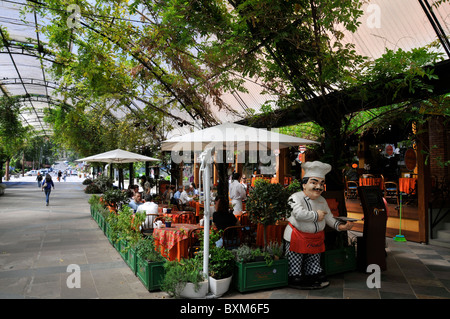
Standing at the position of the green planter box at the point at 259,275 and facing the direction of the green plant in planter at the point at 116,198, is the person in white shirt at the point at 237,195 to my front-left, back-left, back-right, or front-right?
front-right

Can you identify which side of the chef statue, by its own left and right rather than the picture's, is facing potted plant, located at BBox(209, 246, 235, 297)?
right

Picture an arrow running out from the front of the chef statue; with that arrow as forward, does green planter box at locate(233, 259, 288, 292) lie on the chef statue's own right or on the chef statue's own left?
on the chef statue's own right

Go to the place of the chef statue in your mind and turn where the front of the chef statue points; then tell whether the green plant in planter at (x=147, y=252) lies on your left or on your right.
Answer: on your right

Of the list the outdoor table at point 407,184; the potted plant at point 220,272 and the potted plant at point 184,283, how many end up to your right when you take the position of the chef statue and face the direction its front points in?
2

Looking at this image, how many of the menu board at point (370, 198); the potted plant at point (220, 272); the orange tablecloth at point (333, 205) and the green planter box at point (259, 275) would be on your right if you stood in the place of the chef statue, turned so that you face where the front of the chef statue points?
2

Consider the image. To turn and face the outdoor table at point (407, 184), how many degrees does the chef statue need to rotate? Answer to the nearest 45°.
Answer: approximately 135° to its left

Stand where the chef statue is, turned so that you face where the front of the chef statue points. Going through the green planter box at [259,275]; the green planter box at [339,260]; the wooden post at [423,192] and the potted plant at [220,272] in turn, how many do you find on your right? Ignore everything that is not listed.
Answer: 2

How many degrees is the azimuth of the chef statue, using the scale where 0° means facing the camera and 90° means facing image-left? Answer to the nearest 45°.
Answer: approximately 315°

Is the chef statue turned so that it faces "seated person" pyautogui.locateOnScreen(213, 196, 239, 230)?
no

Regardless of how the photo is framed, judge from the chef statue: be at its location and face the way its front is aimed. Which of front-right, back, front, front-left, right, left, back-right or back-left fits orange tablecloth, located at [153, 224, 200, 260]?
back-right

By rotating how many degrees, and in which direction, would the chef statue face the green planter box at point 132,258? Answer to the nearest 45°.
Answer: approximately 135° to its right

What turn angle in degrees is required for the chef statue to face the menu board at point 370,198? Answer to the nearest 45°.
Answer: approximately 90° to its left

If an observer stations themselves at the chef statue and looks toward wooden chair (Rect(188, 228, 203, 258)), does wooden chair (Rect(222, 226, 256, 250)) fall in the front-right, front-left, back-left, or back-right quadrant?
front-right

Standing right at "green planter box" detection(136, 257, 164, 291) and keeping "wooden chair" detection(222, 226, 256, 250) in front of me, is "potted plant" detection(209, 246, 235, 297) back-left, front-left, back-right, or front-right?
front-right

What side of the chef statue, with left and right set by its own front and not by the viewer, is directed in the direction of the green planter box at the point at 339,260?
left
